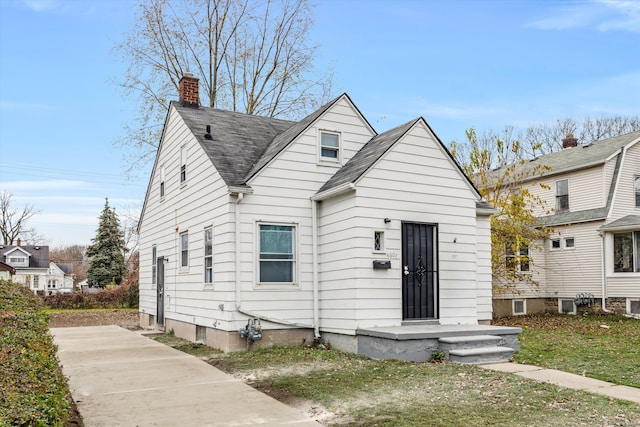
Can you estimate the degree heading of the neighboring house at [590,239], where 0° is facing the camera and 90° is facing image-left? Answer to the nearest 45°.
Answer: approximately 315°

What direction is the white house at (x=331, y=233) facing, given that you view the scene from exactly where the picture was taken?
facing the viewer and to the right of the viewer

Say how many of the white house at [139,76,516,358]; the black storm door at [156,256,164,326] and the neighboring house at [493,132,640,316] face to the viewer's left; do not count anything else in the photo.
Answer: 1

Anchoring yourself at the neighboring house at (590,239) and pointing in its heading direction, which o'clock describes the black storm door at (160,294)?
The black storm door is roughly at 3 o'clock from the neighboring house.

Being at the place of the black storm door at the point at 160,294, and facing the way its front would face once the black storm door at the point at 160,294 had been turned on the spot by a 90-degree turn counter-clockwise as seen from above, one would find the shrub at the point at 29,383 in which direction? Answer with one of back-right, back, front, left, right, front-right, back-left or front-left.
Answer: front

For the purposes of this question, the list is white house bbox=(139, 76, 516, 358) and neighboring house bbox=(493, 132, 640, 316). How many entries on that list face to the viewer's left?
0

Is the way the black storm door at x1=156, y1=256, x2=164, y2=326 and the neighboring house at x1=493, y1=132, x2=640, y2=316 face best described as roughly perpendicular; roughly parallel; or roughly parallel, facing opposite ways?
roughly perpendicular

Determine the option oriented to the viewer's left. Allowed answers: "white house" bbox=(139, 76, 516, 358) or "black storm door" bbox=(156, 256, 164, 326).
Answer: the black storm door

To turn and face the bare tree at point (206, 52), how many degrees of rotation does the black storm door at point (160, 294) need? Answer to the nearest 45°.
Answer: approximately 90° to its right

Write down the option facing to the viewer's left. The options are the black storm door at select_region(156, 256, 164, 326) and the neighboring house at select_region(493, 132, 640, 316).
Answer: the black storm door

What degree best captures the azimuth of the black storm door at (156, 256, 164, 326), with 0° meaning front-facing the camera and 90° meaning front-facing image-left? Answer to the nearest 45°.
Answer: approximately 90°

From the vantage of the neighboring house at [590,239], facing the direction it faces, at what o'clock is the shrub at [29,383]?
The shrub is roughly at 2 o'clock from the neighboring house.

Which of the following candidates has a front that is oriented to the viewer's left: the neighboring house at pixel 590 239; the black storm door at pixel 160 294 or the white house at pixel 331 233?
the black storm door

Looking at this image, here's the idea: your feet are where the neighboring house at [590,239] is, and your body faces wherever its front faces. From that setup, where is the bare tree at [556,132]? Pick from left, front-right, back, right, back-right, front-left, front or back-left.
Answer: back-left
